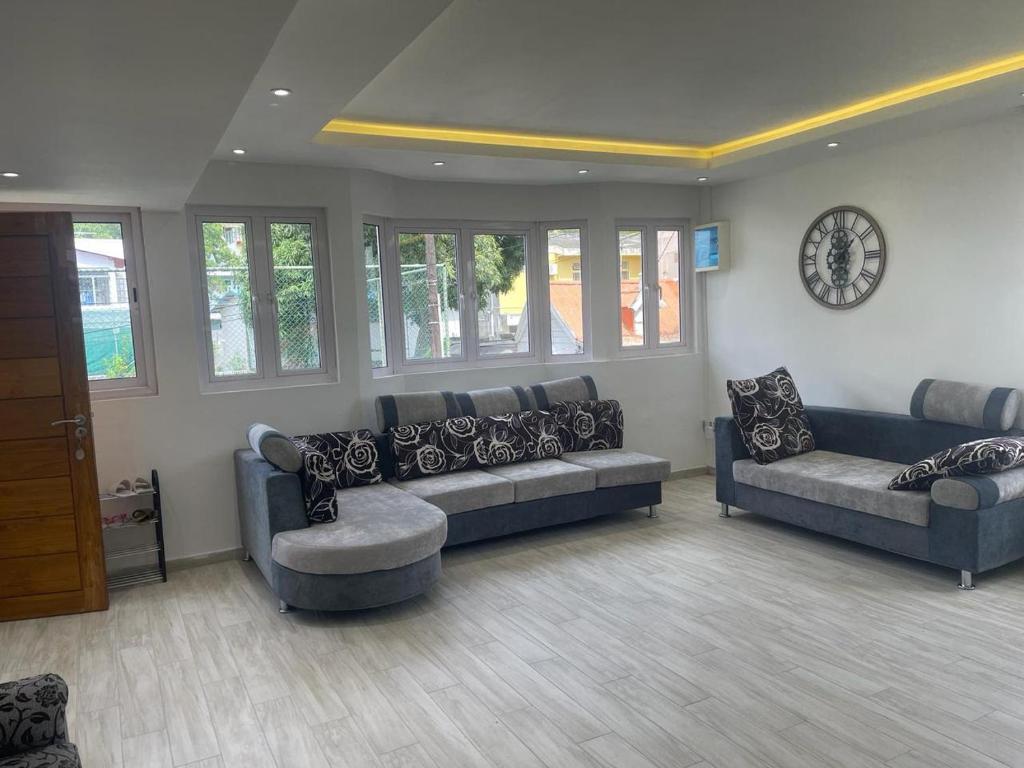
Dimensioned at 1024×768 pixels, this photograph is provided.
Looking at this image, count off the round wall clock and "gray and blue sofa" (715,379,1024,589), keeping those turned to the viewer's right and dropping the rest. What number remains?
0

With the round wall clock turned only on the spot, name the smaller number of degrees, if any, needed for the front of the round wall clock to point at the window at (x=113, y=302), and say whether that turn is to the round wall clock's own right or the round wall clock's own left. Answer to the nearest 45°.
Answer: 0° — it already faces it

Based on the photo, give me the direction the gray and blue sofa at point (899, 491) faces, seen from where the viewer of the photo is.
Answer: facing the viewer and to the left of the viewer

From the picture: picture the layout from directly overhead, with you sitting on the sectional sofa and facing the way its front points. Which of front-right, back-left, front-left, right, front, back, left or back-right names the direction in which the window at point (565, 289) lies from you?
left

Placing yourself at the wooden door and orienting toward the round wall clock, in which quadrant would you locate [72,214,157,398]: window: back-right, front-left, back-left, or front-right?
front-left

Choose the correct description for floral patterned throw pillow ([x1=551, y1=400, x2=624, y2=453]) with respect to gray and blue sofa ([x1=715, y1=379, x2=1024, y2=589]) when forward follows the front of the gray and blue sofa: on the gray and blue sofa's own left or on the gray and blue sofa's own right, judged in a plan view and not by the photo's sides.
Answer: on the gray and blue sofa's own right

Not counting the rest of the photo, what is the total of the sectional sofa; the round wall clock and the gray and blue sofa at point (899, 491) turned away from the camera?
0

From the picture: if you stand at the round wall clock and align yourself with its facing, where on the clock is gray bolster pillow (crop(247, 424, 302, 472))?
The gray bolster pillow is roughly at 12 o'clock from the round wall clock.

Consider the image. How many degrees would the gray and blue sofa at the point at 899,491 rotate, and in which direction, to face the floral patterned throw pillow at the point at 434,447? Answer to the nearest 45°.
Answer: approximately 45° to its right

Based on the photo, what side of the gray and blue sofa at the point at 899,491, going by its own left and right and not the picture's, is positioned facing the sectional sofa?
front

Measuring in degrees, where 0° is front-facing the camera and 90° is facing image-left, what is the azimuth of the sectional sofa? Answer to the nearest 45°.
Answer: approximately 315°

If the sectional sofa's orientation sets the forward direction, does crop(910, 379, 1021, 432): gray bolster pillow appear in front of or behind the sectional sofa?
in front

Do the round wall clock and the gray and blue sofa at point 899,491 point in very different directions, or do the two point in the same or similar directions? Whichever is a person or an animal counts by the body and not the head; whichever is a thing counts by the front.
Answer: same or similar directions

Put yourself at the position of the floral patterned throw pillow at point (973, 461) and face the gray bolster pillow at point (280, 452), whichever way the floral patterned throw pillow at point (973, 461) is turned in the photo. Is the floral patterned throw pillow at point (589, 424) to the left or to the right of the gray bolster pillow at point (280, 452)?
right

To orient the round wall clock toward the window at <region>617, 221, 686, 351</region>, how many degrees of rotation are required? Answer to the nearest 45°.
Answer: approximately 45° to its right

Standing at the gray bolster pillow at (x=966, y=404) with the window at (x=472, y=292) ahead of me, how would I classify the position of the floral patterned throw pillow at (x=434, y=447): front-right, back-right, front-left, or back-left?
front-left

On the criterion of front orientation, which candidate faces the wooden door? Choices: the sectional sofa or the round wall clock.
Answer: the round wall clock
